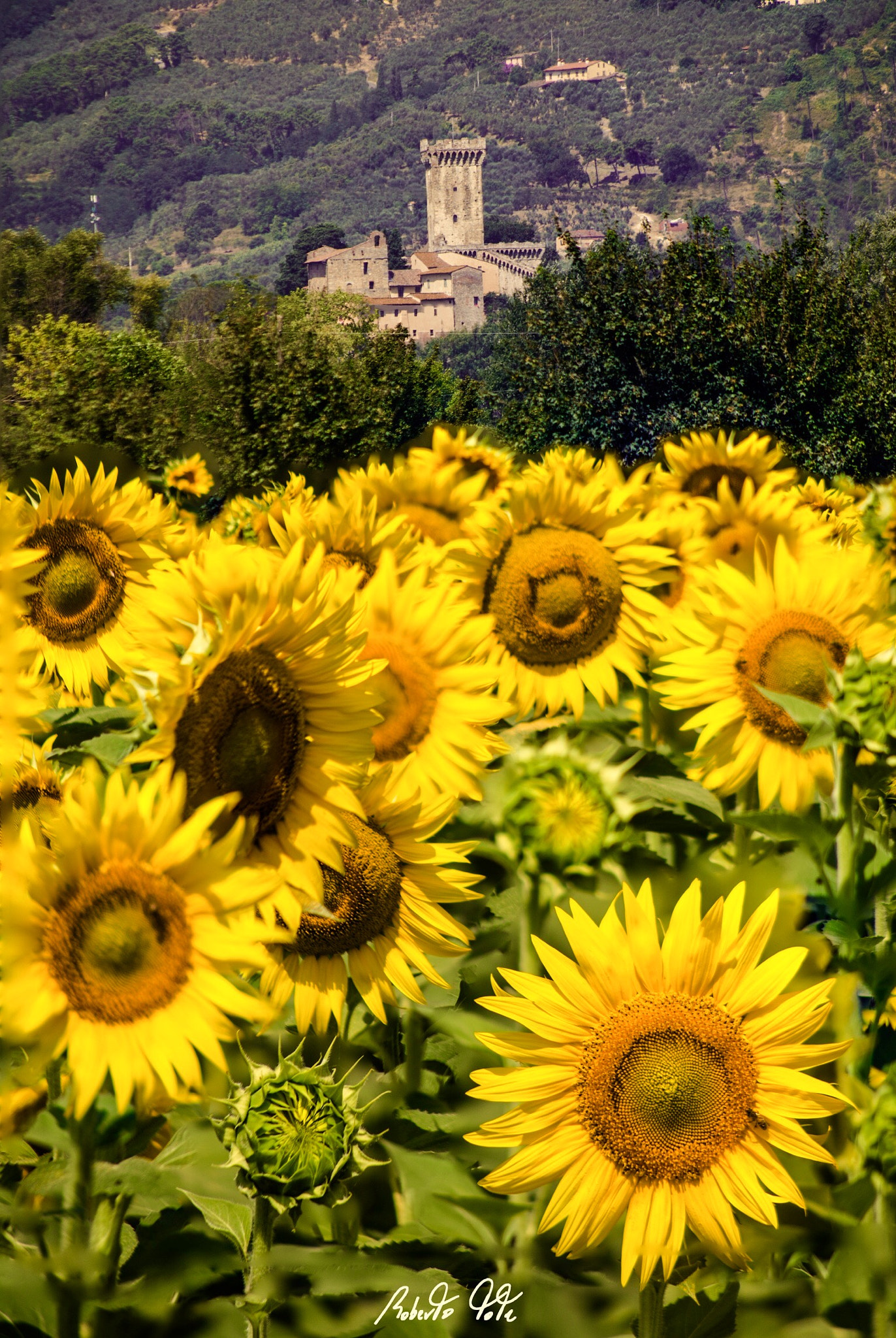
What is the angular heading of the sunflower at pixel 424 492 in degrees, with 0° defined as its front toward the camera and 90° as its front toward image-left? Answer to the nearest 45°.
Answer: approximately 0°

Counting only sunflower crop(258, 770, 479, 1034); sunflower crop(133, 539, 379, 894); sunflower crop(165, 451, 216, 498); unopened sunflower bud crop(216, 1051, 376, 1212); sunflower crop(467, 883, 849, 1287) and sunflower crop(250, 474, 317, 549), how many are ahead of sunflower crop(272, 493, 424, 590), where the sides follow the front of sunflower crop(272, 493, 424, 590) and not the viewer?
4

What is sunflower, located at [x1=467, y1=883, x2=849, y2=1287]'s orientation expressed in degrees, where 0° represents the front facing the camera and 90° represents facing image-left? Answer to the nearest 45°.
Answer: approximately 0°

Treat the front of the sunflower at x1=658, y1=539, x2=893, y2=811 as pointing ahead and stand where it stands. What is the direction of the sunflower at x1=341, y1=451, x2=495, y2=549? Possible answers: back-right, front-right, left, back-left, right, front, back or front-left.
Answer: back-right

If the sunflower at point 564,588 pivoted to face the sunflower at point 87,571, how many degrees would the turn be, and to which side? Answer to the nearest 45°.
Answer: approximately 90° to its right

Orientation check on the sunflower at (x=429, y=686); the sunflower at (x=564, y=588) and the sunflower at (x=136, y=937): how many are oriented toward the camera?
3

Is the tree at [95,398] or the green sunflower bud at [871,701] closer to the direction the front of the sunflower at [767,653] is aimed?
the green sunflower bud
